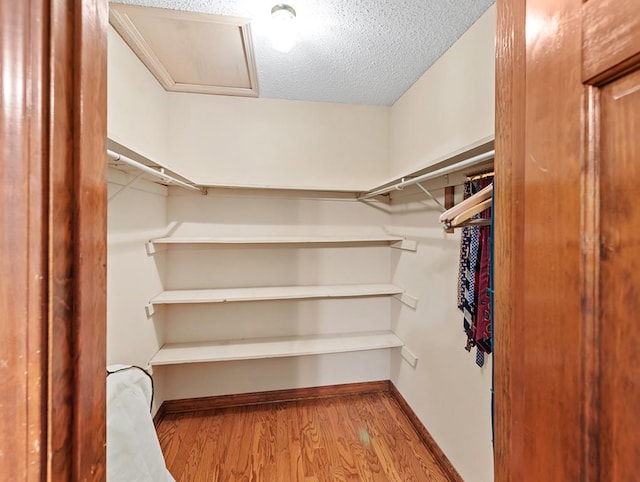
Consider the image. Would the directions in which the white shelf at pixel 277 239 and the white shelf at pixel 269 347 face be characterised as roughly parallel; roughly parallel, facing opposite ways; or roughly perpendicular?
roughly parallel

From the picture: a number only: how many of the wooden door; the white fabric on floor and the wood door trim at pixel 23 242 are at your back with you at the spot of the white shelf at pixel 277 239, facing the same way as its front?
0

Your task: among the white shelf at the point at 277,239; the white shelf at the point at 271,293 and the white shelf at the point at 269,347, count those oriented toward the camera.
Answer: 3

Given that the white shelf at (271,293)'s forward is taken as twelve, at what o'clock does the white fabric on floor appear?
The white fabric on floor is roughly at 1 o'clock from the white shelf.

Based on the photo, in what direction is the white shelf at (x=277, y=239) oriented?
toward the camera

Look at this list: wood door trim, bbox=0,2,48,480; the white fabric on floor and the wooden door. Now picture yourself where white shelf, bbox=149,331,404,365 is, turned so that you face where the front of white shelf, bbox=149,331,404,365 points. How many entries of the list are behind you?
0

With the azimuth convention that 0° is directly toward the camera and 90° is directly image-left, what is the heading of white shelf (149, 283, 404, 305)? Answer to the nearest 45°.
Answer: approximately 0°

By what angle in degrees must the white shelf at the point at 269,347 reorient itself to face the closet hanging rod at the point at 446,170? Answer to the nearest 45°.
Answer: approximately 45° to its left

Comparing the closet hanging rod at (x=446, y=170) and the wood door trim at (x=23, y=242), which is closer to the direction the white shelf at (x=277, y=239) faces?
the wood door trim

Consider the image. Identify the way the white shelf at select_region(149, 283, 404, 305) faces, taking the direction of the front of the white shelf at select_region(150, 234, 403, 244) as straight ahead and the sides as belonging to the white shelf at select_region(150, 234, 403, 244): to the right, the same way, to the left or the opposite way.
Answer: the same way

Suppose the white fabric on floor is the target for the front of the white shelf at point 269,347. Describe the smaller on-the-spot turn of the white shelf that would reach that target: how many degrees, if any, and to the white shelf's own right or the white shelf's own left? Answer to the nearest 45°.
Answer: approximately 45° to the white shelf's own right

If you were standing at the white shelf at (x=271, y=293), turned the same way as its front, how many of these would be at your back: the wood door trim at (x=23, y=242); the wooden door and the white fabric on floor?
0

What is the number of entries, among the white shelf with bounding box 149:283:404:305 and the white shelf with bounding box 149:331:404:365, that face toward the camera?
2
